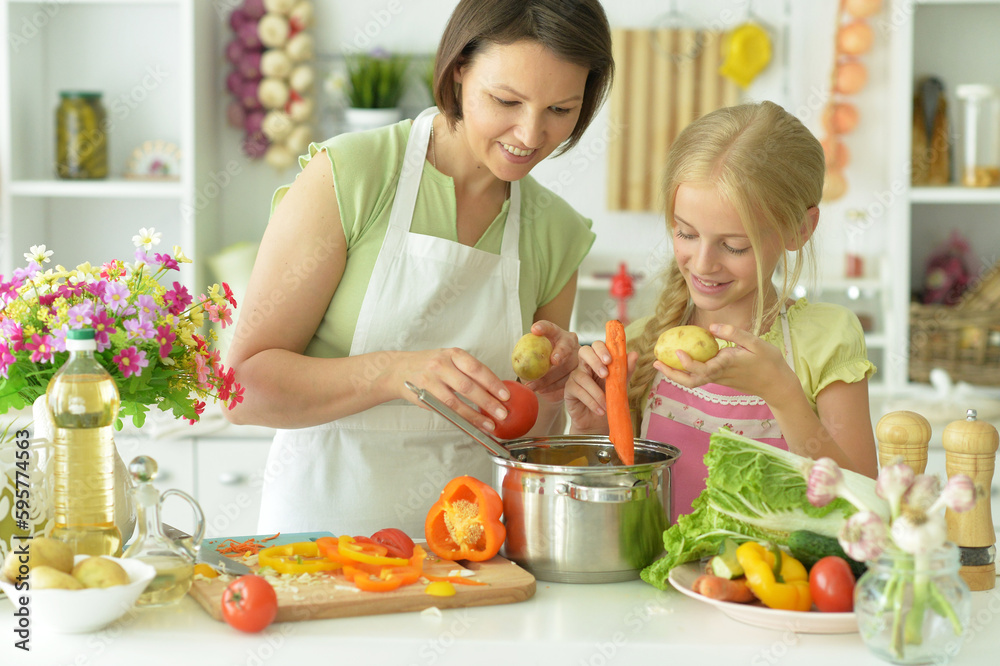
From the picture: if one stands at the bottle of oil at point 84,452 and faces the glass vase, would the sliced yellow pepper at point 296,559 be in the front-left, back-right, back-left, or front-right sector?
front-left

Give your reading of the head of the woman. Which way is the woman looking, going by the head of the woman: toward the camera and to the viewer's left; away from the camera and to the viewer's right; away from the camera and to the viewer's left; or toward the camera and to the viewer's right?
toward the camera and to the viewer's right

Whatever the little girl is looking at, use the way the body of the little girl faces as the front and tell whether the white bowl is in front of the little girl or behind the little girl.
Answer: in front

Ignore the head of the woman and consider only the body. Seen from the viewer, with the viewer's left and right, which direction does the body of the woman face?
facing the viewer and to the right of the viewer

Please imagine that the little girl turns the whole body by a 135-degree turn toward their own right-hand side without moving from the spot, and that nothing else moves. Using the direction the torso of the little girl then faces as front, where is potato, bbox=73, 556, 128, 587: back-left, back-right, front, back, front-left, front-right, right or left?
back-left

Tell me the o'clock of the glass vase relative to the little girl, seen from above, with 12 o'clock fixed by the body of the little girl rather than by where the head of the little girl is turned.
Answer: The glass vase is roughly at 10 o'clock from the little girl.

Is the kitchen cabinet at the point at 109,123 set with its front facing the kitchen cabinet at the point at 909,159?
no

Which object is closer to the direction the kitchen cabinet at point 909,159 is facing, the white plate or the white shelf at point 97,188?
the white plate

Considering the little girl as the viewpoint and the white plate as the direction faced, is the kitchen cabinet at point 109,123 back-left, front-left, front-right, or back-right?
back-right

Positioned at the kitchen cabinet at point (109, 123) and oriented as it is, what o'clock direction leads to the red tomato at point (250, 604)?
The red tomato is roughly at 12 o'clock from the kitchen cabinet.

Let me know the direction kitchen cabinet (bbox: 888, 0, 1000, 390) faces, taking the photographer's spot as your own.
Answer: facing the viewer

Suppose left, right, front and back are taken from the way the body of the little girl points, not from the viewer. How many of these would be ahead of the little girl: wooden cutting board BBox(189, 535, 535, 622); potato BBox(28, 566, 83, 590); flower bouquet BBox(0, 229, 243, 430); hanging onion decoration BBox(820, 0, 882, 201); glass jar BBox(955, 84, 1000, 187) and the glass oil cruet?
4

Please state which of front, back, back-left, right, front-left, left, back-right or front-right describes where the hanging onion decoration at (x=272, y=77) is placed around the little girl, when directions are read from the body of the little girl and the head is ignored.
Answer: right

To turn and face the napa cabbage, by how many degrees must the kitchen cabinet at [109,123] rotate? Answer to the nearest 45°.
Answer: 0° — it already faces it

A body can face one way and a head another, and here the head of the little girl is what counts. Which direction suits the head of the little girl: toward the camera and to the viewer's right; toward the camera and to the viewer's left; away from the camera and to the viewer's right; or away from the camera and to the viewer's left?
toward the camera and to the viewer's left
